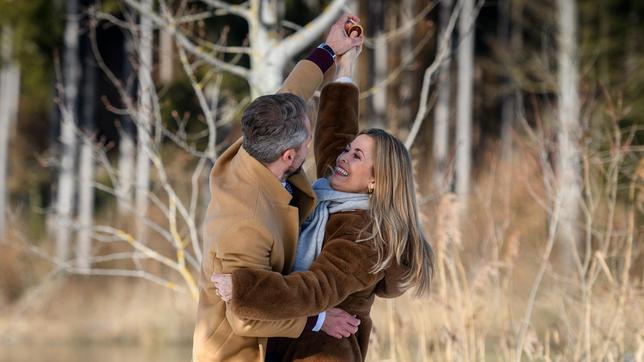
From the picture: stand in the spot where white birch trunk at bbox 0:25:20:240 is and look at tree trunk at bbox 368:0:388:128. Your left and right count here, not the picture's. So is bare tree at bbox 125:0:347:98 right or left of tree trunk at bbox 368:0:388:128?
right

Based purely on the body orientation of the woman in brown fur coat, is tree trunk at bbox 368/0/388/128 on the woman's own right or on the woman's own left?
on the woman's own right

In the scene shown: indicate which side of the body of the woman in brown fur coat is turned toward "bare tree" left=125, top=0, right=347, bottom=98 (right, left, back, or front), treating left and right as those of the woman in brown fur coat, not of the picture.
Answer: right

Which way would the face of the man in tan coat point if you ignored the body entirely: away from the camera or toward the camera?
away from the camera

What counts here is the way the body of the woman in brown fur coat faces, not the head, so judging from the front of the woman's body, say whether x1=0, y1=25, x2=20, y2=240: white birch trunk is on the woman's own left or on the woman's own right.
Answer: on the woman's own right

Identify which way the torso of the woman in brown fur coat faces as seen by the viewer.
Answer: to the viewer's left
